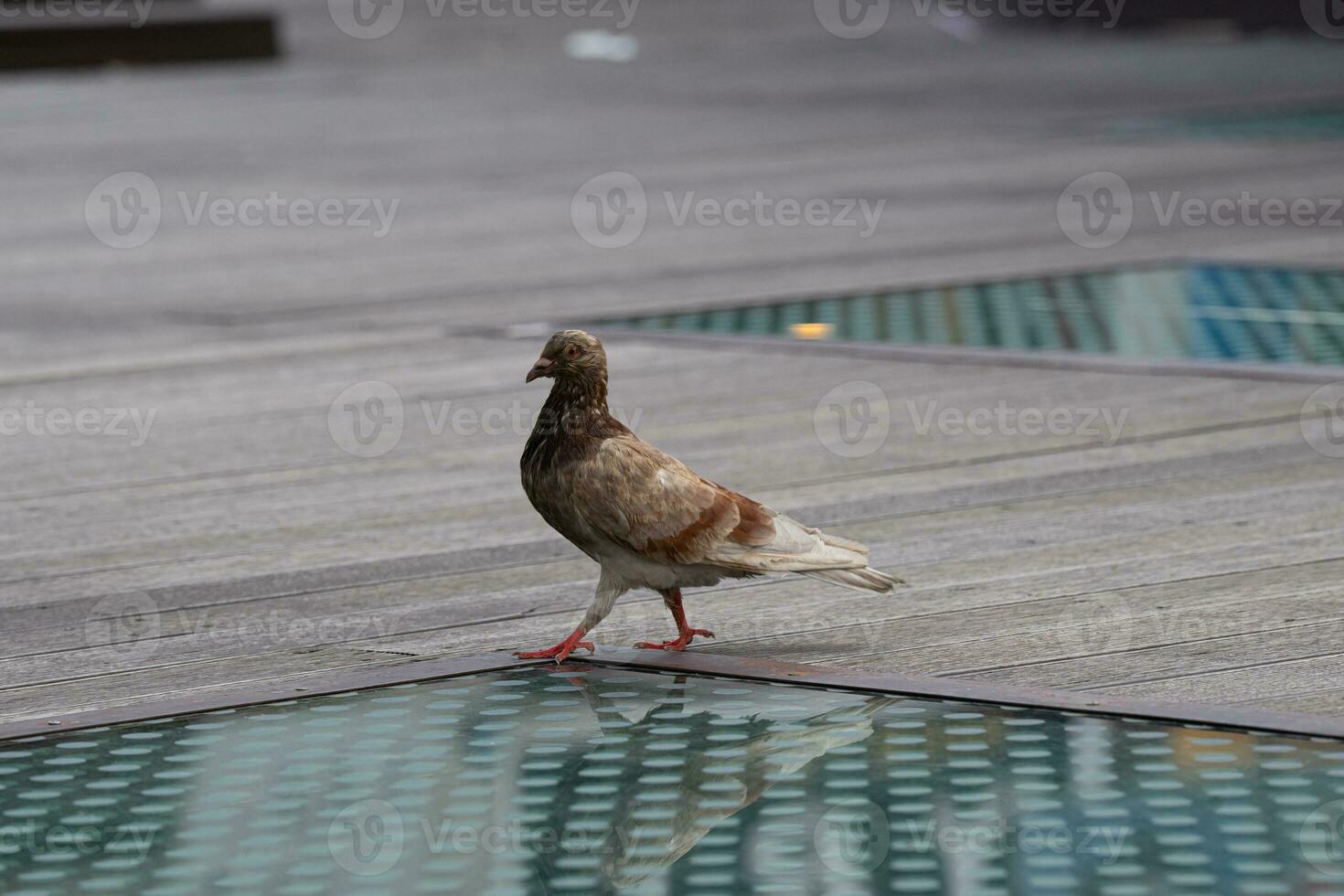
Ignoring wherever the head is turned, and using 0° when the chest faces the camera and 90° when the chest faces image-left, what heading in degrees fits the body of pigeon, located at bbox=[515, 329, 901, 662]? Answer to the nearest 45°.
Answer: approximately 90°
